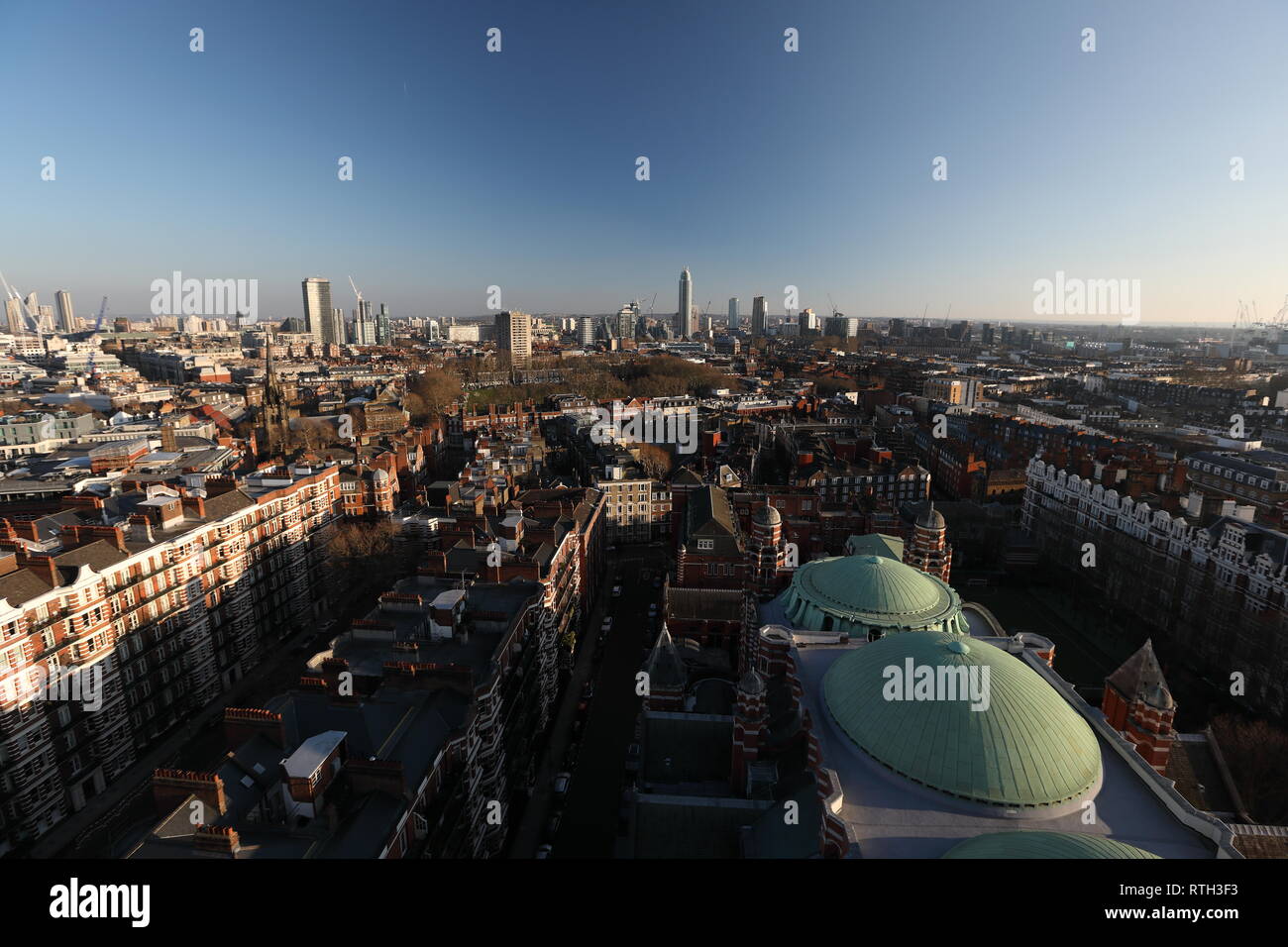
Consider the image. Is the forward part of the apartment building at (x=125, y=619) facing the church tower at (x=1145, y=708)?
yes

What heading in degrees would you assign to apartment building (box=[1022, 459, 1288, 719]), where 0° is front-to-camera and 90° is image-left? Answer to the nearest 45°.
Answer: approximately 45°

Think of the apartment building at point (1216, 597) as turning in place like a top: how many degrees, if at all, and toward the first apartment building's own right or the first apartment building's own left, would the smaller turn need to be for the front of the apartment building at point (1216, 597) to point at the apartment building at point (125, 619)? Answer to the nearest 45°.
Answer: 0° — it already faces it

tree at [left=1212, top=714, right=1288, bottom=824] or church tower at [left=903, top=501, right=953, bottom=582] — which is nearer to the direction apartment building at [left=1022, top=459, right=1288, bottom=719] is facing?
the church tower

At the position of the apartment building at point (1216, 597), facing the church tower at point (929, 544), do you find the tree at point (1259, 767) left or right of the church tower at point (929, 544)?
left

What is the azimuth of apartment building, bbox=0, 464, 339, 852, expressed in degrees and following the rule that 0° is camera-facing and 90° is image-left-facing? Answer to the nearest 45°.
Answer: approximately 315°

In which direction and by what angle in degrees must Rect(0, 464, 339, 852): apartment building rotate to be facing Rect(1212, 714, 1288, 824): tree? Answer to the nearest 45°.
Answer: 0° — it already faces it

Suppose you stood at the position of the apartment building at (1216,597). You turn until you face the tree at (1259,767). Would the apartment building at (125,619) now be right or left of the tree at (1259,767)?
right
